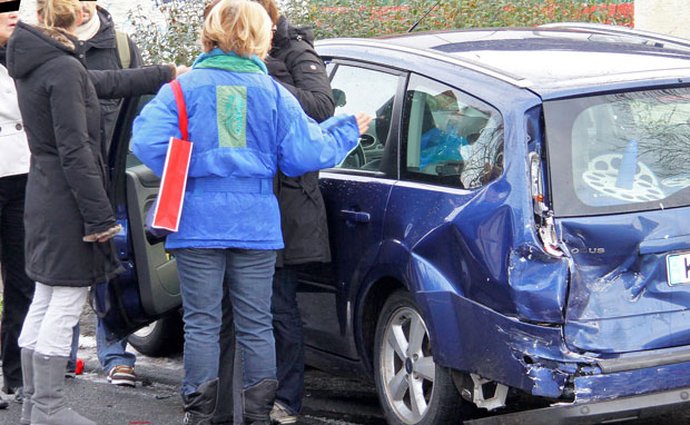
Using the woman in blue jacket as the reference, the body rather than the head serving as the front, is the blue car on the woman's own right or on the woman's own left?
on the woman's own right

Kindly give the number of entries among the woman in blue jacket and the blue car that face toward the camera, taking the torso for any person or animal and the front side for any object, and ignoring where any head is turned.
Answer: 0

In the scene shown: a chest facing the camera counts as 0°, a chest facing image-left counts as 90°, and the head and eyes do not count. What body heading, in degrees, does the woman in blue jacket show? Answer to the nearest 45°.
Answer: approximately 180°

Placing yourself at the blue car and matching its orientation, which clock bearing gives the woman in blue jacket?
The woman in blue jacket is roughly at 11 o'clock from the blue car.

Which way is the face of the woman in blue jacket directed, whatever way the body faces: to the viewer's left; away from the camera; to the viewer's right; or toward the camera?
away from the camera

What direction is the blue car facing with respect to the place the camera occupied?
facing away from the viewer and to the left of the viewer
